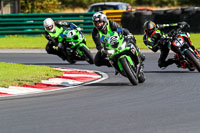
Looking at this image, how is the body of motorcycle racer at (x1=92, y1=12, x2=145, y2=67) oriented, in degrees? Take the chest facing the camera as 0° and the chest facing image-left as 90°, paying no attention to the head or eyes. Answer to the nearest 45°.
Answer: approximately 0°

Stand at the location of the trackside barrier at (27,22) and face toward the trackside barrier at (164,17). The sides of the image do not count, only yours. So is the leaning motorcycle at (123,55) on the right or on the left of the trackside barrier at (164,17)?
right

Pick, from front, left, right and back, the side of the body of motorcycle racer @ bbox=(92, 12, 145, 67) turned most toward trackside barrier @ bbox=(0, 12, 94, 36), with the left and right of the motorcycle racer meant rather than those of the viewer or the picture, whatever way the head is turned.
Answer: back

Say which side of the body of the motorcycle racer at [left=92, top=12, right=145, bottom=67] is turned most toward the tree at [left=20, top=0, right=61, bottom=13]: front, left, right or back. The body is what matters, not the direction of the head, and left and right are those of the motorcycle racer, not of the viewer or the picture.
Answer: back

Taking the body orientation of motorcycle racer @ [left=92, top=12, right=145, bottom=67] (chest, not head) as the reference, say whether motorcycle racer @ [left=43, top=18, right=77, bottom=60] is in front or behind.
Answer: behind

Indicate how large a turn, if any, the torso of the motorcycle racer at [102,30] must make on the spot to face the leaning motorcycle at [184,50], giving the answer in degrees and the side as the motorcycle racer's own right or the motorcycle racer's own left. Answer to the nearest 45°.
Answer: approximately 135° to the motorcycle racer's own left

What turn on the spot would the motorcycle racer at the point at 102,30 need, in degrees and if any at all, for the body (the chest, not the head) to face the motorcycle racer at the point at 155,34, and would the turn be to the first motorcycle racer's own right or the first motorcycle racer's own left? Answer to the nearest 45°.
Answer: approximately 135° to the first motorcycle racer's own left

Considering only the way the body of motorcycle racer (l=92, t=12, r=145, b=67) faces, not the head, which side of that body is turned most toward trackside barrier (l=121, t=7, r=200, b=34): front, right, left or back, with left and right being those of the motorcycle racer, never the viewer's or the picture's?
back
